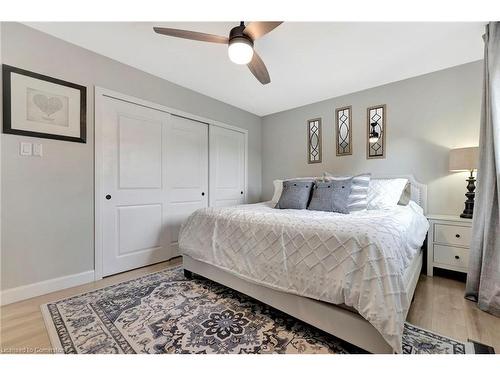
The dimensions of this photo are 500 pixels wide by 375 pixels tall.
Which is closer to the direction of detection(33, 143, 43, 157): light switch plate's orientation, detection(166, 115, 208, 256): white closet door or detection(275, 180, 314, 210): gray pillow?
the gray pillow

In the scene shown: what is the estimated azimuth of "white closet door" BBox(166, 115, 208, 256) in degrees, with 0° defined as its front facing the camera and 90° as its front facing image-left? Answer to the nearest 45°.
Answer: approximately 315°

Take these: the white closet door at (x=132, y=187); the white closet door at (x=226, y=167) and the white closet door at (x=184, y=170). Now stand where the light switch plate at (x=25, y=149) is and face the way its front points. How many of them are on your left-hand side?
3

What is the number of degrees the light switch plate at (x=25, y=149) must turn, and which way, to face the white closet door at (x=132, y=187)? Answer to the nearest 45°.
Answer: approximately 90° to its left

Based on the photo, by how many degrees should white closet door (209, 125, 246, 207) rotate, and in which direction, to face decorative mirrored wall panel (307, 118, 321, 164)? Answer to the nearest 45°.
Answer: approximately 45° to its left

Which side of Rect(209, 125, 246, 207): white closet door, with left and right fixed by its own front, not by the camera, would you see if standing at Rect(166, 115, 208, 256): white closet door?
right

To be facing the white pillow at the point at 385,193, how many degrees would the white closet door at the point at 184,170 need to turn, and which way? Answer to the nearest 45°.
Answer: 0° — it already faces it
